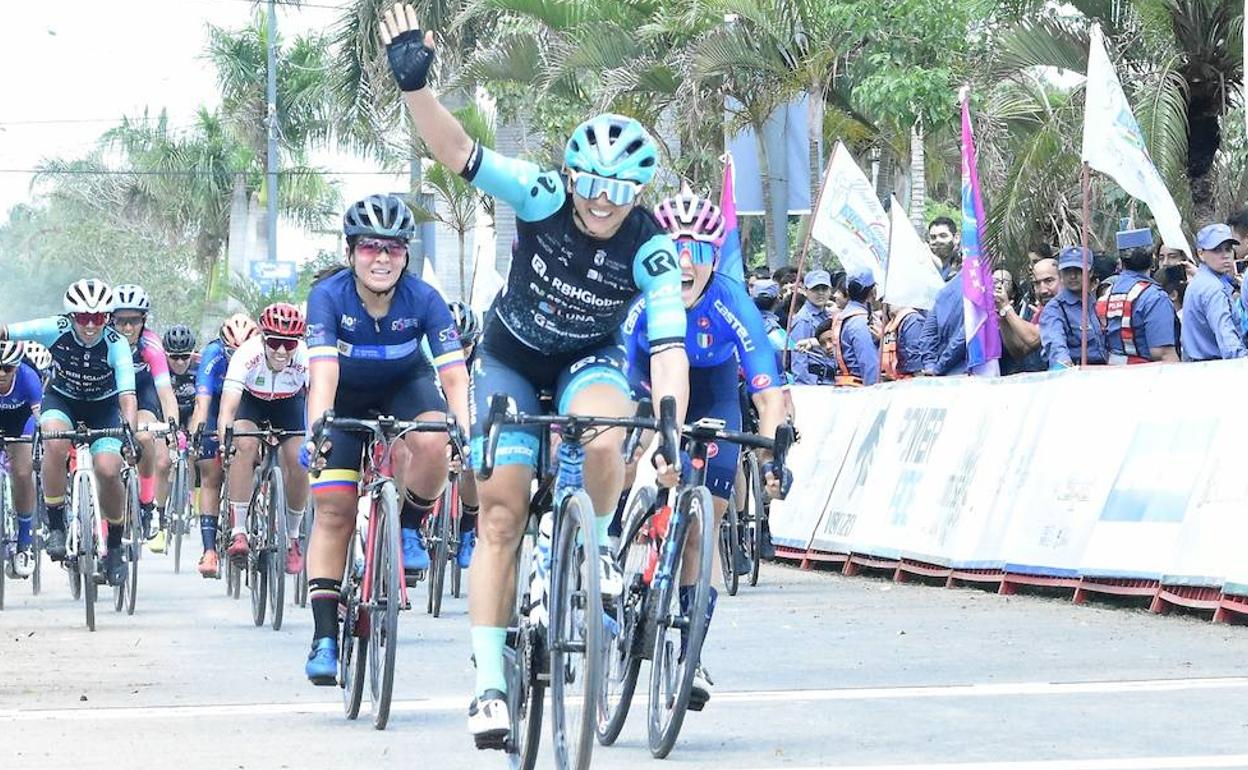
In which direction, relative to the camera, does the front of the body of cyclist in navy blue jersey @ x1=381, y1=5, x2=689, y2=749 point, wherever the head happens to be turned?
toward the camera

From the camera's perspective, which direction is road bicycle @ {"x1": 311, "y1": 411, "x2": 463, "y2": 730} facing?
toward the camera

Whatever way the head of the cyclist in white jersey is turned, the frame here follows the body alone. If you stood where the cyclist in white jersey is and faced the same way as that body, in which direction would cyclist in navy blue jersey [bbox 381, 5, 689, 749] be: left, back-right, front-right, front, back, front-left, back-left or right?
front

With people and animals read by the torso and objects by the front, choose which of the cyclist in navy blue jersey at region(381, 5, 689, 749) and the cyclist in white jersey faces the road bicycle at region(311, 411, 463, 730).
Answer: the cyclist in white jersey

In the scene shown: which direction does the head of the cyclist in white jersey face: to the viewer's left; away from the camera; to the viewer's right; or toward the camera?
toward the camera

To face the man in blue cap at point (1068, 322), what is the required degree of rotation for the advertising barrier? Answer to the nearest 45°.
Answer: approximately 135° to its right
